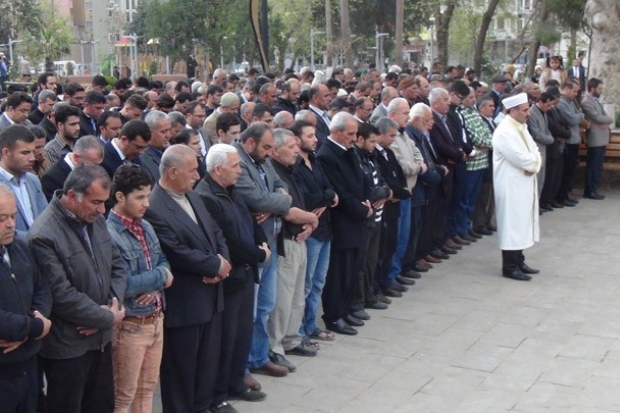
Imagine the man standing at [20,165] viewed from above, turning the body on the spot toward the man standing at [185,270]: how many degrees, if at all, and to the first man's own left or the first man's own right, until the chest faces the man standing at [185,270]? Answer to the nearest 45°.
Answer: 0° — they already face them

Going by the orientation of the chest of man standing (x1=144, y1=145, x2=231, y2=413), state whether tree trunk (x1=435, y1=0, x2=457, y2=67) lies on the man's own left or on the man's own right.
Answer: on the man's own left

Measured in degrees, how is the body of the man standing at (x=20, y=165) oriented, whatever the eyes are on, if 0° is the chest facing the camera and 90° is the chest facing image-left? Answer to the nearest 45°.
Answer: approximately 315°

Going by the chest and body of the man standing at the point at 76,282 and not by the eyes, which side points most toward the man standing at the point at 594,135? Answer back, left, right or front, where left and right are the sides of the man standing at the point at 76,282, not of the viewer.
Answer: left

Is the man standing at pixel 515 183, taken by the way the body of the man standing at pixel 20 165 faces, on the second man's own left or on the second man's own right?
on the second man's own left

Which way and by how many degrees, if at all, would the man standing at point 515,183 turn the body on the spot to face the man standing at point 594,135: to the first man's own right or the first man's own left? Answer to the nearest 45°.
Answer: approximately 90° to the first man's own left

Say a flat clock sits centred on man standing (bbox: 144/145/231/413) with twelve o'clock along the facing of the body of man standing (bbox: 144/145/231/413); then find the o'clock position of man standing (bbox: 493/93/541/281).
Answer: man standing (bbox: 493/93/541/281) is roughly at 9 o'clock from man standing (bbox: 144/145/231/413).

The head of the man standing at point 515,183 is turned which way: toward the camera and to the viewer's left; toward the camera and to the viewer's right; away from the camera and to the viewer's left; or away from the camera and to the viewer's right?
toward the camera and to the viewer's right

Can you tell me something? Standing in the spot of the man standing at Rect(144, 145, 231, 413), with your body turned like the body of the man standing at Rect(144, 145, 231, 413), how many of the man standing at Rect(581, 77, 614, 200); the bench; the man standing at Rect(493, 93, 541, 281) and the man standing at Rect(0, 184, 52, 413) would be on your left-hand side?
3
